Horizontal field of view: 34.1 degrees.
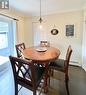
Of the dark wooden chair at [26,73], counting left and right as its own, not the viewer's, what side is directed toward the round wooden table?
front

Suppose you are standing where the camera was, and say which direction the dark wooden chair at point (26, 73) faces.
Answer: facing away from the viewer and to the right of the viewer
